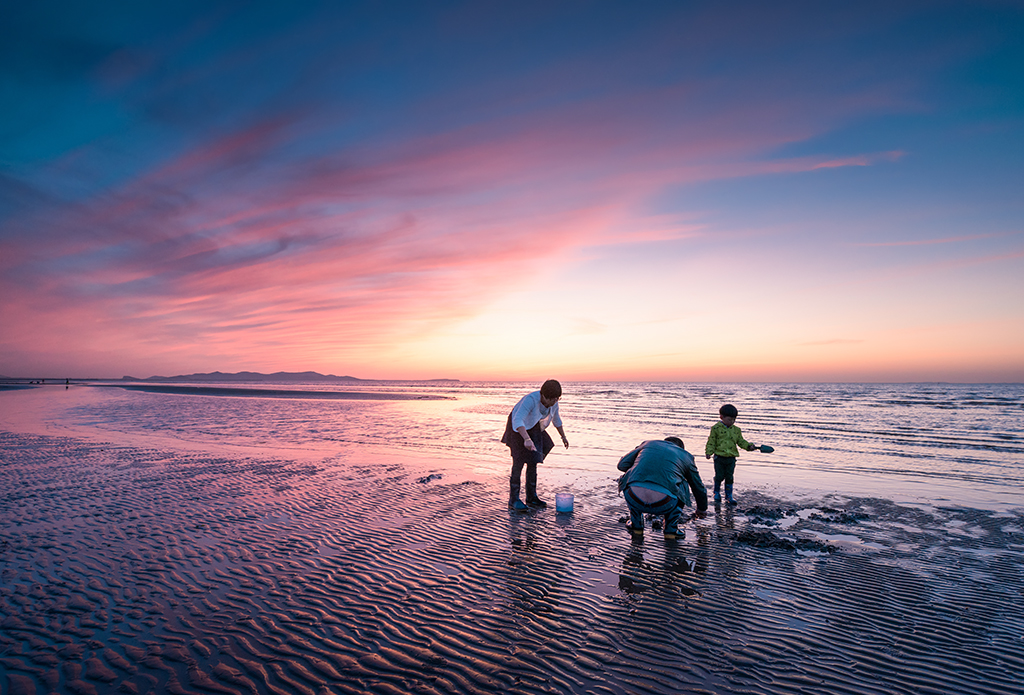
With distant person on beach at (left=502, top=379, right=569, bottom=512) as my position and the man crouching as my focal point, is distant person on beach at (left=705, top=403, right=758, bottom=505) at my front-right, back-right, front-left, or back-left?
front-left

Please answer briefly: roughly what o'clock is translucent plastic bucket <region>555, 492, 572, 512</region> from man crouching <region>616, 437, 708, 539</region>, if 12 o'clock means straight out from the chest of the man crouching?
The translucent plastic bucket is roughly at 9 o'clock from the man crouching.

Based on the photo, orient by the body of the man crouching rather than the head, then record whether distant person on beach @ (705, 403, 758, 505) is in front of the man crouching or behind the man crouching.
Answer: in front

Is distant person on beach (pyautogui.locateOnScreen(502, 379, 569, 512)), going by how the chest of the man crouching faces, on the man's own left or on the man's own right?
on the man's own left

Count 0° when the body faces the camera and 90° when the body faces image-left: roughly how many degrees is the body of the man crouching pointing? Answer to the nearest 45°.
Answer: approximately 225°

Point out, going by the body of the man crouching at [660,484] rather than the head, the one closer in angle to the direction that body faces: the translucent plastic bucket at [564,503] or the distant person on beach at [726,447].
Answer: the distant person on beach
